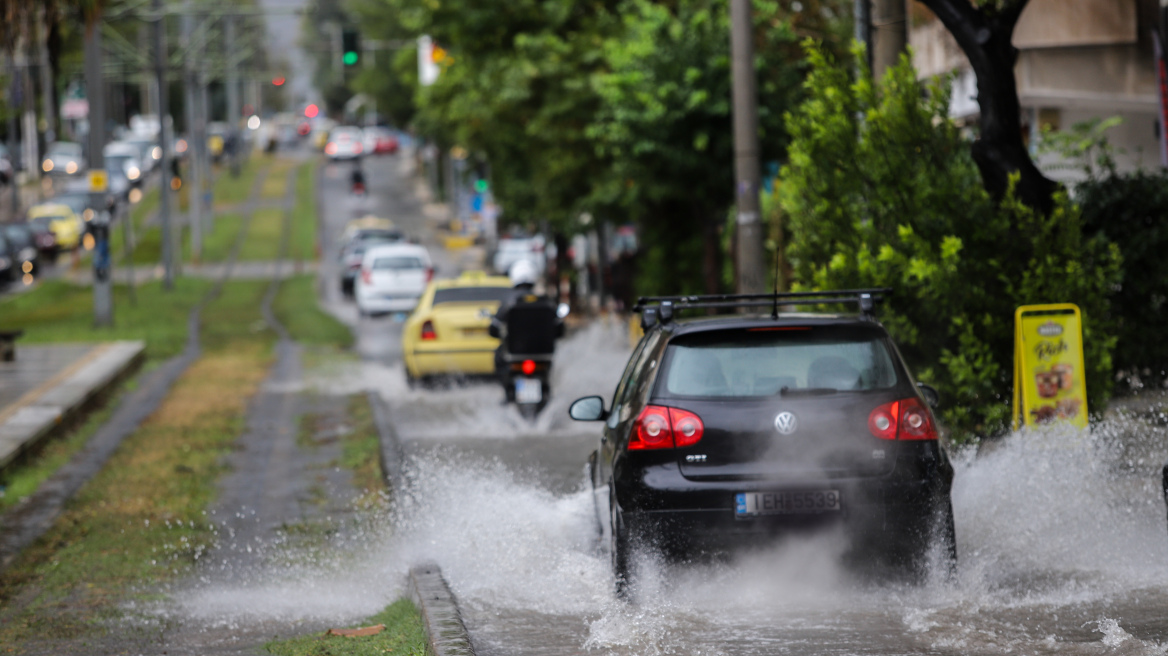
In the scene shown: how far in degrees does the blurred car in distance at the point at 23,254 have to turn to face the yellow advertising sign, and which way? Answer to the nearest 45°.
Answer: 0° — it already faces it

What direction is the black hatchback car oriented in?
away from the camera

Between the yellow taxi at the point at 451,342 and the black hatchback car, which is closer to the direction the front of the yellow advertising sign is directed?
the black hatchback car

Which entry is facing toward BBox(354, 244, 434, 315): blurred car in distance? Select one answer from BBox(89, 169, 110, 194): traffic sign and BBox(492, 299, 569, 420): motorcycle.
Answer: the motorcycle

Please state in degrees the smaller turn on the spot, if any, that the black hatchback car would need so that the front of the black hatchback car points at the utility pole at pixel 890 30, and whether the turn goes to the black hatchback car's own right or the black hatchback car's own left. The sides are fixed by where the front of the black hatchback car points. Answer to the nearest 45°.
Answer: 0° — it already faces it

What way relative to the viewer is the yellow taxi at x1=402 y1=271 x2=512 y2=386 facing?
away from the camera

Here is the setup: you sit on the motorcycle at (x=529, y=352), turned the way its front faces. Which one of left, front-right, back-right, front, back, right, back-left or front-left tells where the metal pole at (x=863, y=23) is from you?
back-right

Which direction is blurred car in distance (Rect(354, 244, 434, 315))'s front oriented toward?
away from the camera

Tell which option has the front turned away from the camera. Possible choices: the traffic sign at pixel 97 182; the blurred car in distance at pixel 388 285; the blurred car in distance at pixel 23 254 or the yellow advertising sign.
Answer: the blurred car in distance at pixel 388 285

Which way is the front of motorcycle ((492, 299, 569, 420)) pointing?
away from the camera

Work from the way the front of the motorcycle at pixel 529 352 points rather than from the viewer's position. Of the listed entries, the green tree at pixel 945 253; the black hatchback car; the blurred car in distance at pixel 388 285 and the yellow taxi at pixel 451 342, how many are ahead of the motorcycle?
2
